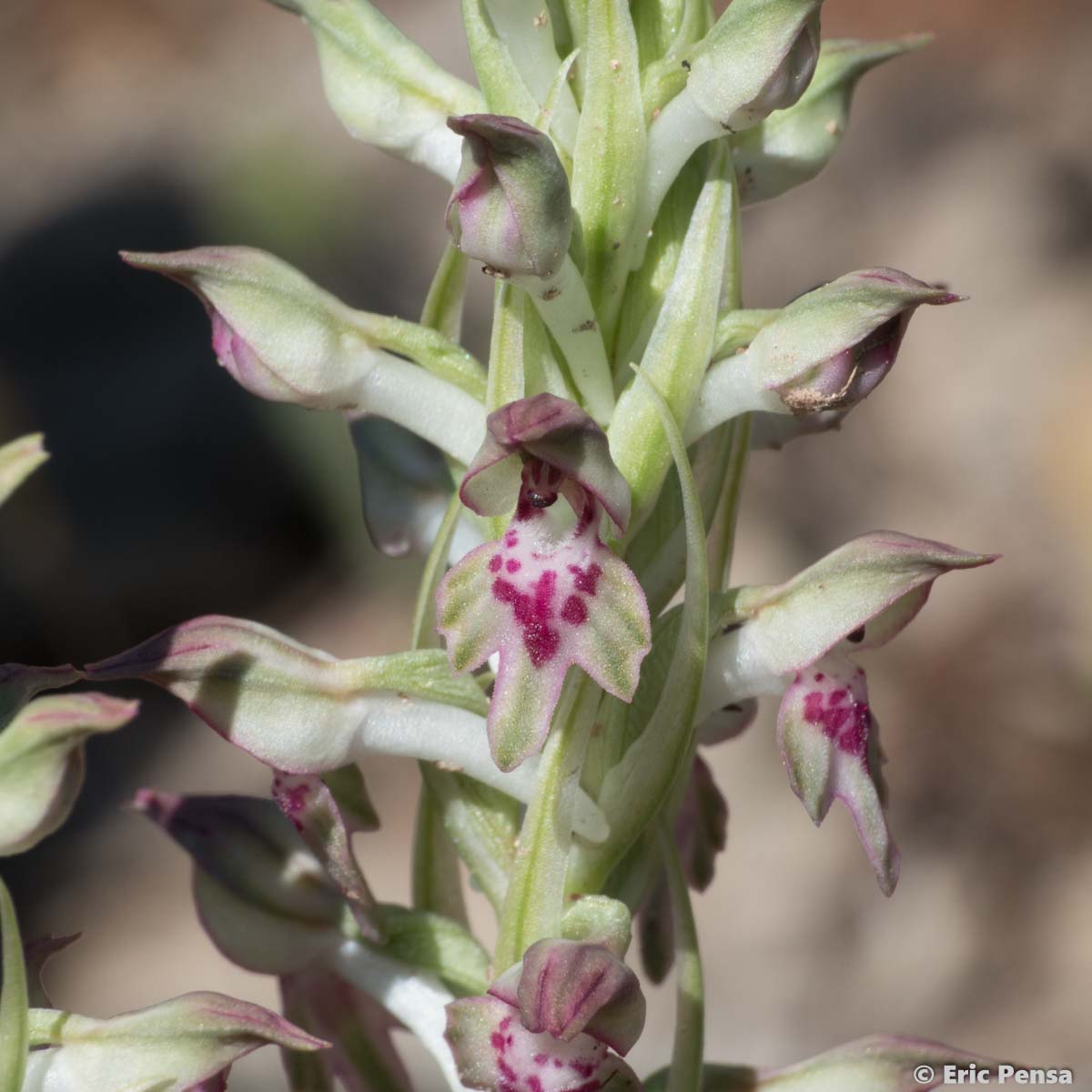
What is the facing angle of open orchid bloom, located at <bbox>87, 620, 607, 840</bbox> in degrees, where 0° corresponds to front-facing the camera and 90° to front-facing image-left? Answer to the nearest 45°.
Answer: approximately 90°
